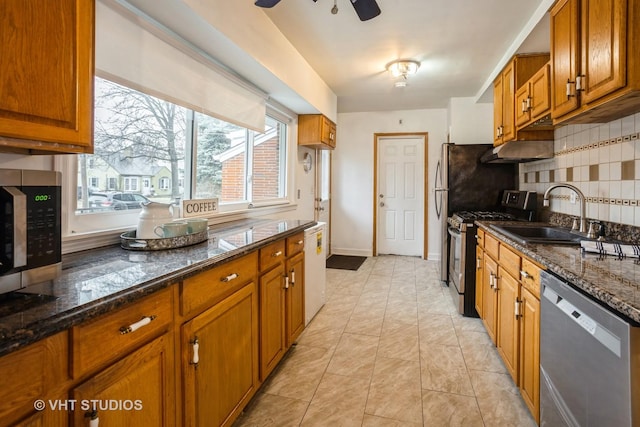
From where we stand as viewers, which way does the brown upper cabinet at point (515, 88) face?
facing to the left of the viewer

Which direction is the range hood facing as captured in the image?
to the viewer's left

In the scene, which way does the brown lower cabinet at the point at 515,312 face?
to the viewer's left

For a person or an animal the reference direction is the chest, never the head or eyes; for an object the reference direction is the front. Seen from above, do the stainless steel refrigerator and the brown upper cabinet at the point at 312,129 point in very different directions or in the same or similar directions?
very different directions

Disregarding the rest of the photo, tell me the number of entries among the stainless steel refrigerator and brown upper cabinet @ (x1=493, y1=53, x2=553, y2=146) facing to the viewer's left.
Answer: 2

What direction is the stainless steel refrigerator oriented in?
to the viewer's left

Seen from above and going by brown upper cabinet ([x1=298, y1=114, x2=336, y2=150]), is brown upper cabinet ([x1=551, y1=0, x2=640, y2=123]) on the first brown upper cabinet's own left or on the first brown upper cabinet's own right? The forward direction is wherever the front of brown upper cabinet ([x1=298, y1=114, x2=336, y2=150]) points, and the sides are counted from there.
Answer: on the first brown upper cabinet's own right

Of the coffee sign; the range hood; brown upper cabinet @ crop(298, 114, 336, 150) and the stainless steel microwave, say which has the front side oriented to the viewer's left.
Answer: the range hood
